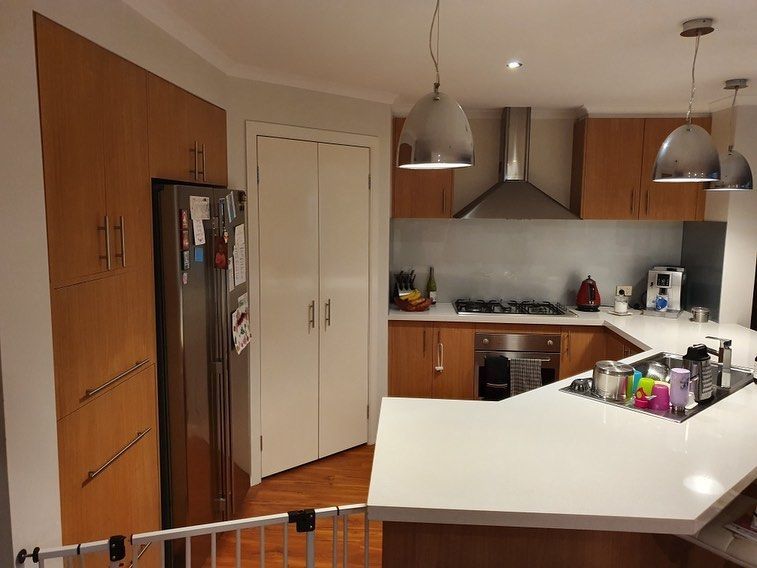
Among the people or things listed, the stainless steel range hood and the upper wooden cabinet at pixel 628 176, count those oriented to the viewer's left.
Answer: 0

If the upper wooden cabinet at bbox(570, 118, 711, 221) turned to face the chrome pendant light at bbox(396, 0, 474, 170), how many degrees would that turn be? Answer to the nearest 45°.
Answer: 0° — it already faces it

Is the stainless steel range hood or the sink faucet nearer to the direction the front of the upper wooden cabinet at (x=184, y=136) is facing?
the sink faucet

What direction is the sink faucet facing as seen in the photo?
to the viewer's left

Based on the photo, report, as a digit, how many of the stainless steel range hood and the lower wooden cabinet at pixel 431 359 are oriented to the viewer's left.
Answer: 0

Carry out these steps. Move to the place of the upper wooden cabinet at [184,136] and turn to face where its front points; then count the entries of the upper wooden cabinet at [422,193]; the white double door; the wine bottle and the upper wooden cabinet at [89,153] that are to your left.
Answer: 3

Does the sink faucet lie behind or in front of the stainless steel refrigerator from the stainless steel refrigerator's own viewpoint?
in front

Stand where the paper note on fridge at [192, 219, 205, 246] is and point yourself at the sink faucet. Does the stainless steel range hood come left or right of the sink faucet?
left

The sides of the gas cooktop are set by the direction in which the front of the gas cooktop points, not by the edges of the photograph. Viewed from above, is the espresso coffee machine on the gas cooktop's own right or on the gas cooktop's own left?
on the gas cooktop's own left

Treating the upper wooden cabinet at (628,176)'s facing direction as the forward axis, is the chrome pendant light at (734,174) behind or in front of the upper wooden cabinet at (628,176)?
in front
